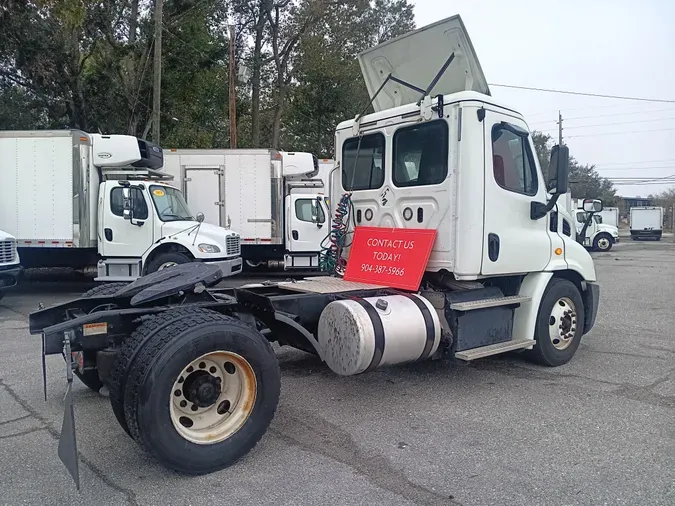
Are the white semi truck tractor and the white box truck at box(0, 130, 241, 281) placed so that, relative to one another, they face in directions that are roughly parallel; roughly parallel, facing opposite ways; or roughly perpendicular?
roughly perpendicular

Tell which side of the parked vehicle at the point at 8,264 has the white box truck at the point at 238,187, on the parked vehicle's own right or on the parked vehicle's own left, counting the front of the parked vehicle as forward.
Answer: on the parked vehicle's own left

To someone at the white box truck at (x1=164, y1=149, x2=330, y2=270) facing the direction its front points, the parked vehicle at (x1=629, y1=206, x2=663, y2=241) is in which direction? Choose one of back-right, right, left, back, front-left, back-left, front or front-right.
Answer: front-left

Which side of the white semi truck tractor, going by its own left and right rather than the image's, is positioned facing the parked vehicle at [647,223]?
front

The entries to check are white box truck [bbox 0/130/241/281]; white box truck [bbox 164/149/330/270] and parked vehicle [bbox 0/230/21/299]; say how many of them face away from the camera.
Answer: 0

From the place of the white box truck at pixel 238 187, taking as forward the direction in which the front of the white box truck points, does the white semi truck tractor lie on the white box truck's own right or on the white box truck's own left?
on the white box truck's own right

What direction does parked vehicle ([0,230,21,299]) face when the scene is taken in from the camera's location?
facing the viewer and to the right of the viewer

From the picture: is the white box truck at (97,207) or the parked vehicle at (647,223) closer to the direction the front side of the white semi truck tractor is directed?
the parked vehicle

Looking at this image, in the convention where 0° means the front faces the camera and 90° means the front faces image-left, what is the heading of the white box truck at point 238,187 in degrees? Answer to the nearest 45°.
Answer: approximately 270°

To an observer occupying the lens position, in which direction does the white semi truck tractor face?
facing away from the viewer and to the right of the viewer

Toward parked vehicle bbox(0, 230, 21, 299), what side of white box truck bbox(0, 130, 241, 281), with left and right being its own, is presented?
right

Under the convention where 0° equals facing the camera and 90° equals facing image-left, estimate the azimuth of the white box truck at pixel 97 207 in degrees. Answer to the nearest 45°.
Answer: approximately 315°
